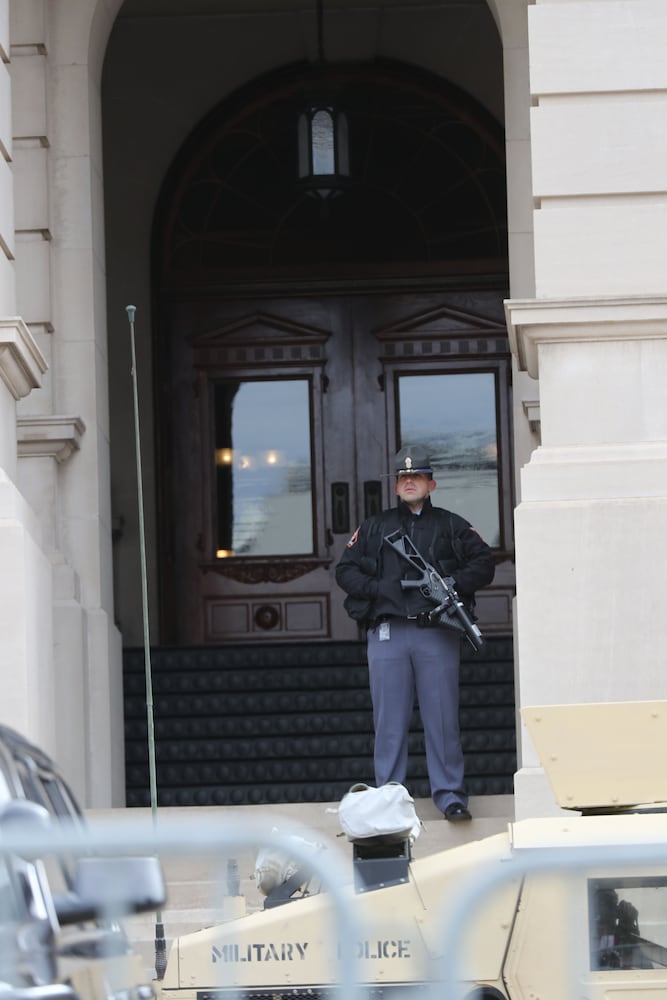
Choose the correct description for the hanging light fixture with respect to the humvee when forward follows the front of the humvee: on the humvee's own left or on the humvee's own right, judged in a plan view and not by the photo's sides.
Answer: on the humvee's own left

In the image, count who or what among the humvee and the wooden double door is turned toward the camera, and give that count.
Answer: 1

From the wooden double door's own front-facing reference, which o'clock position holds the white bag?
The white bag is roughly at 12 o'clock from the wooden double door.

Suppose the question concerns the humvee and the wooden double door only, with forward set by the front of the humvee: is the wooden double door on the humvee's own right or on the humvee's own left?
on the humvee's own left

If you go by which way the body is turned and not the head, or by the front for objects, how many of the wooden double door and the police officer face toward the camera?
2

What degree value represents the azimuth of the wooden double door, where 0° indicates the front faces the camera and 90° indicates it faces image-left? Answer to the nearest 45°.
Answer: approximately 0°
